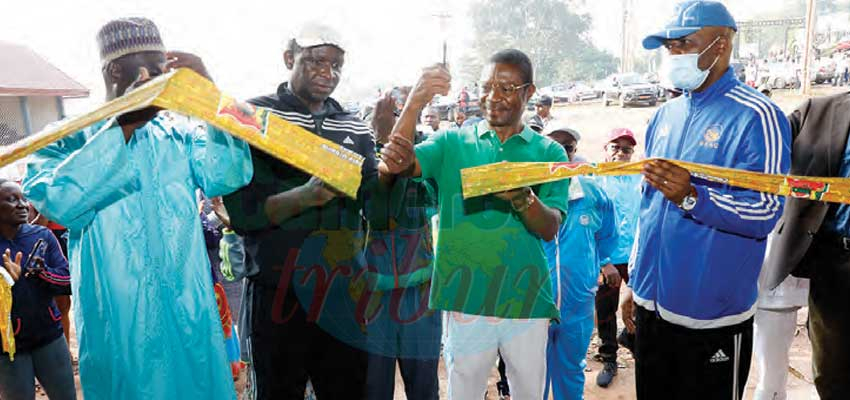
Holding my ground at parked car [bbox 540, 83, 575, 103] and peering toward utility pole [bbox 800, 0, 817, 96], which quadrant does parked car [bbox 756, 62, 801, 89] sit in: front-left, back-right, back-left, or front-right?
front-left

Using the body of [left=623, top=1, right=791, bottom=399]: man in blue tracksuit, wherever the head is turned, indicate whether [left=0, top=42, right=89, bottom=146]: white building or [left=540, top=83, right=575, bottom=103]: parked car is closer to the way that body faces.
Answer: the white building

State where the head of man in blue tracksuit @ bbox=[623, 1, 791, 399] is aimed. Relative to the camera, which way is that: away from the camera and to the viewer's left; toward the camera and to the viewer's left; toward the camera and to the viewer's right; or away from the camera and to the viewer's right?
toward the camera and to the viewer's left

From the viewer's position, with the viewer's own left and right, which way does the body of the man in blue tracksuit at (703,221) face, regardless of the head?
facing the viewer and to the left of the viewer

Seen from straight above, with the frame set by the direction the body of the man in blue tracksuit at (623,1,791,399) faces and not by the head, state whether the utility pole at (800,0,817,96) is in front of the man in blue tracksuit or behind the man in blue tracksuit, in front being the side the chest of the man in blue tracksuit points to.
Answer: behind

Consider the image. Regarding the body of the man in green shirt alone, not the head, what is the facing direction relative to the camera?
toward the camera

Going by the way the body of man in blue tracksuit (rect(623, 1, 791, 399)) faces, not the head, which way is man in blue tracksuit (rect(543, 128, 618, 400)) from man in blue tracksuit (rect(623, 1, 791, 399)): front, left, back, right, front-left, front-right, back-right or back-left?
right

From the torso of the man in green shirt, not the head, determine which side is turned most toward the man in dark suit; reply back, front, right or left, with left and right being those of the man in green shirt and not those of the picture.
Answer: left

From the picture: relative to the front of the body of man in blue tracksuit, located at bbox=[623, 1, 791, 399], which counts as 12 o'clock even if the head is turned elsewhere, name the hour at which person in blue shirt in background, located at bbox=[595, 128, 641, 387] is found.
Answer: The person in blue shirt in background is roughly at 4 o'clock from the man in blue tracksuit.
